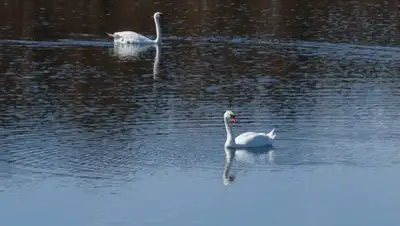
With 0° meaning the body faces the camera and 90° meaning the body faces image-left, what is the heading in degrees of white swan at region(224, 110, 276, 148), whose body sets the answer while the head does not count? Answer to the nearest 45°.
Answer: approximately 90°
